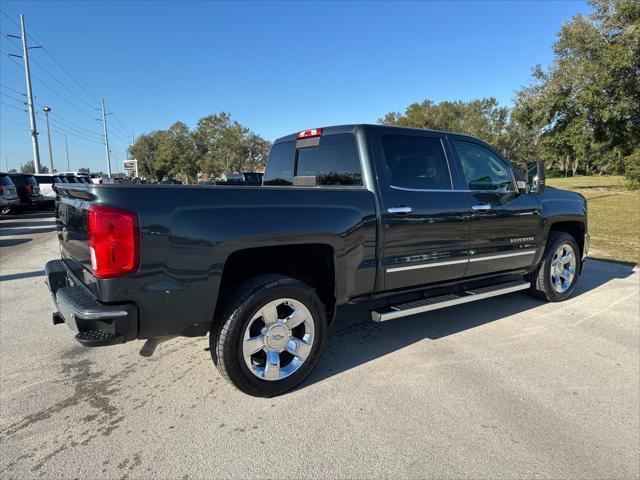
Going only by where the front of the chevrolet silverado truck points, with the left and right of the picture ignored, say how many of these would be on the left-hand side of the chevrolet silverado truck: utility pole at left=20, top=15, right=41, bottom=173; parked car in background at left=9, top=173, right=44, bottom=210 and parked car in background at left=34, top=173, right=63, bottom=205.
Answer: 3

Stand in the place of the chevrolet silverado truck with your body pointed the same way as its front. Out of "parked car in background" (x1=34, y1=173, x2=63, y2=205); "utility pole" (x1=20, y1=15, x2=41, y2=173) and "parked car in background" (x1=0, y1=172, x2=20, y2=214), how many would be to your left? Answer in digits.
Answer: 3

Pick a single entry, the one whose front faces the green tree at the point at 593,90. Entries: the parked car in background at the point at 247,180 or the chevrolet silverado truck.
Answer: the chevrolet silverado truck

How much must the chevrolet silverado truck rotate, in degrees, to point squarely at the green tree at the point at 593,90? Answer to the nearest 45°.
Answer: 0° — it already faces it

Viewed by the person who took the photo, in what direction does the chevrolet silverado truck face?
facing away from the viewer and to the right of the viewer

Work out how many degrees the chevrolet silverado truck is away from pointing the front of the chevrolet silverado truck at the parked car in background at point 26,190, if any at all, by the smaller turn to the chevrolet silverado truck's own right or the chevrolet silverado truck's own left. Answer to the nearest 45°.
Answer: approximately 90° to the chevrolet silverado truck's own left
